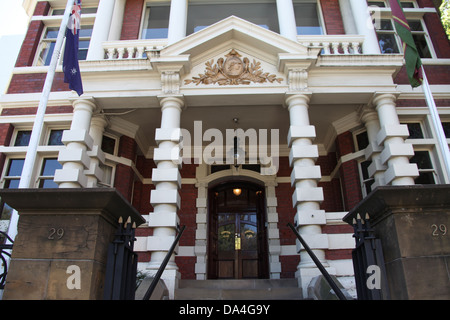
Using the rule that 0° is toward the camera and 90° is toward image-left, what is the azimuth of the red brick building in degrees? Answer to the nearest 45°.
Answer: approximately 0°

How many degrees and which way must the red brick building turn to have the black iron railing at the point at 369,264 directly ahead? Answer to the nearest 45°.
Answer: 0° — it already faces it

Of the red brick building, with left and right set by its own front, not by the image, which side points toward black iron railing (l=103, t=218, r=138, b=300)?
front
